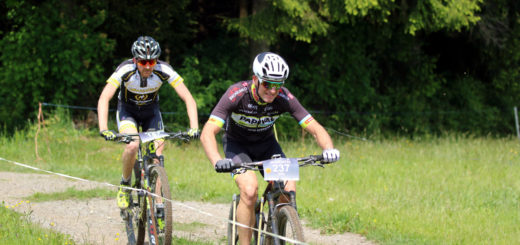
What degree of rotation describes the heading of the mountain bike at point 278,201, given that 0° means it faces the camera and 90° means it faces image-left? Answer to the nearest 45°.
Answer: approximately 315°

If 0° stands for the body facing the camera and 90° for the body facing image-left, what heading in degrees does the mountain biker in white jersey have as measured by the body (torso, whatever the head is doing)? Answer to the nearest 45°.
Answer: approximately 0°

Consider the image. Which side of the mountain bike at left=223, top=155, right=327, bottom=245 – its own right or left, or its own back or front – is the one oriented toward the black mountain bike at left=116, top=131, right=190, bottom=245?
back

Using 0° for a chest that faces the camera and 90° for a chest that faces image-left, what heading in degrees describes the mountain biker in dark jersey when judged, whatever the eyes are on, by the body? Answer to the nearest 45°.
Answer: approximately 315°
